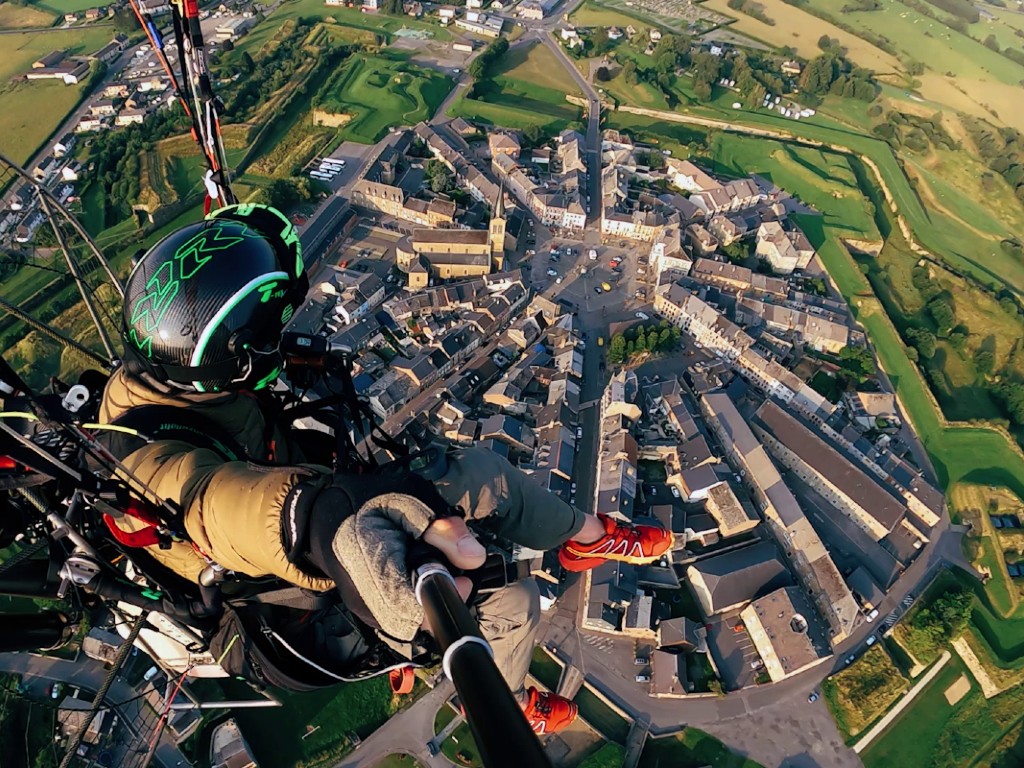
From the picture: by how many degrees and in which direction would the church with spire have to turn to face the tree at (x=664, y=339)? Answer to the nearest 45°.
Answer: approximately 45° to its right

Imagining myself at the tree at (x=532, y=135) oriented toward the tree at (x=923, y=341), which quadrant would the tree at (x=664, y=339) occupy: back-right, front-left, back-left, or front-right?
front-right

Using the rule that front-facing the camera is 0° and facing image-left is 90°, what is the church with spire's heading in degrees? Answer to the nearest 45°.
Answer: approximately 270°

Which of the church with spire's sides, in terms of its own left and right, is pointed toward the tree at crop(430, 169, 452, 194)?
left

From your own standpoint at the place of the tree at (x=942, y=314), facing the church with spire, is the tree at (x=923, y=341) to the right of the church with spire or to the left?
left

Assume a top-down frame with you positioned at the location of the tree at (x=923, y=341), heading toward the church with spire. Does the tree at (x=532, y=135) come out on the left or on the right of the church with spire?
right

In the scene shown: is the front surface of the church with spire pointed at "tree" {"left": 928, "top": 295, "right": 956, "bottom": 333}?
yes

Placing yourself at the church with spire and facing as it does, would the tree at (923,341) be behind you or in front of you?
in front

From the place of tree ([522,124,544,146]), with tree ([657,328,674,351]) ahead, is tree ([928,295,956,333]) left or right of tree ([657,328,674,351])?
left
